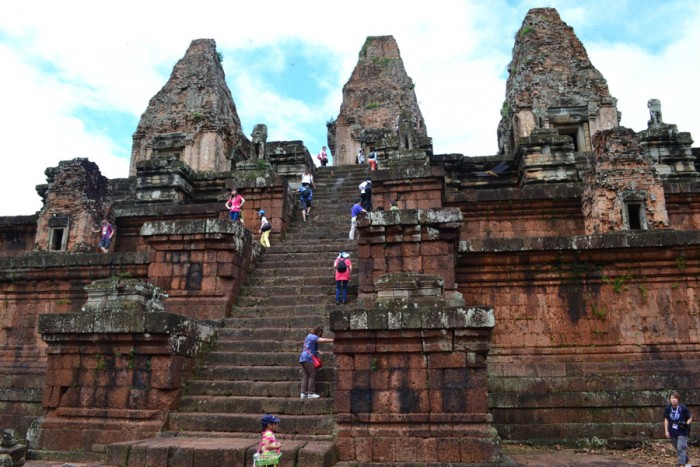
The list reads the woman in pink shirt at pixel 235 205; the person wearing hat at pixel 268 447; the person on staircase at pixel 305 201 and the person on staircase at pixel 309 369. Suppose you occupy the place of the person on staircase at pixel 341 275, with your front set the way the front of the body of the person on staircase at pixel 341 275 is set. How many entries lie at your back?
2

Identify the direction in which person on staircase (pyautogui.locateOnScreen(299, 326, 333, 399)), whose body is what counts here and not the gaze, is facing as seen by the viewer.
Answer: to the viewer's right

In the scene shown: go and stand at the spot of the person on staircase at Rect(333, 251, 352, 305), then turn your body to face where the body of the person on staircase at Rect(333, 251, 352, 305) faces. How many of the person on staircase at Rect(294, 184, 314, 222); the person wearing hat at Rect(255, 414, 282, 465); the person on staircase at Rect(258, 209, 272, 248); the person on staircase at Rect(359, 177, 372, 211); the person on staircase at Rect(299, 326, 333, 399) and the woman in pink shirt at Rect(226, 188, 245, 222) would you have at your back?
2

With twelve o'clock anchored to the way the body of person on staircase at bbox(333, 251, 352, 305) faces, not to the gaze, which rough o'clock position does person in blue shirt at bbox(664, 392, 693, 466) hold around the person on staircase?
The person in blue shirt is roughly at 4 o'clock from the person on staircase.

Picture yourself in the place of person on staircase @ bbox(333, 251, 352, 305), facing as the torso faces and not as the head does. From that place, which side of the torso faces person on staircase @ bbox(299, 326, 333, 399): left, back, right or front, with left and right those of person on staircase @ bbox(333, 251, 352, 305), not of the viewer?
back

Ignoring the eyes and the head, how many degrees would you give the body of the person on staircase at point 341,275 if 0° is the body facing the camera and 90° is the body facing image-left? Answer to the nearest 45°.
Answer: approximately 180°

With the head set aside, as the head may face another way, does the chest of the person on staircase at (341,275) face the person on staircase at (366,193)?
yes

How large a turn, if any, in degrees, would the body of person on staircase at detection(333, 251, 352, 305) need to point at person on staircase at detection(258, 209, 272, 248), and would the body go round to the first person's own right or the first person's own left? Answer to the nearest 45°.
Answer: approximately 45° to the first person's own left

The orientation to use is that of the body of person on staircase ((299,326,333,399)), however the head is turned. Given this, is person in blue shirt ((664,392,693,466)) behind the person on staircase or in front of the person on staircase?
in front

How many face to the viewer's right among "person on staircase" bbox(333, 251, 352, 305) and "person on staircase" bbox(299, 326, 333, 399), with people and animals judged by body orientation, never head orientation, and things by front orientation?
1

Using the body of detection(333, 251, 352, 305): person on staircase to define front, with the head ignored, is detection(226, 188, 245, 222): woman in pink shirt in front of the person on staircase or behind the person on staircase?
in front

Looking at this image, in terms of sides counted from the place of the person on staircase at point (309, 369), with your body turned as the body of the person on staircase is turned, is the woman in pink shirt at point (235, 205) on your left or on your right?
on your left

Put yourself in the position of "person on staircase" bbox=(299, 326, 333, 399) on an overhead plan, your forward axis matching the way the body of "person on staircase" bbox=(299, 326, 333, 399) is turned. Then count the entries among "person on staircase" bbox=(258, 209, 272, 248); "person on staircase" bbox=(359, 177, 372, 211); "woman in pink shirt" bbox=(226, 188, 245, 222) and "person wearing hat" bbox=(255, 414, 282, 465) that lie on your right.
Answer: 1

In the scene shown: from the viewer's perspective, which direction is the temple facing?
toward the camera

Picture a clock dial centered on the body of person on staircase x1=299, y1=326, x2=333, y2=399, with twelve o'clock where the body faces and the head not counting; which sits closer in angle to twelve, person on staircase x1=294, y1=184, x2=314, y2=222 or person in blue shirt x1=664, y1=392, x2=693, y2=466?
the person in blue shirt
